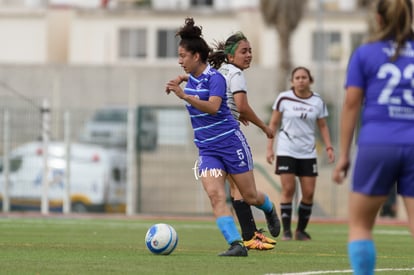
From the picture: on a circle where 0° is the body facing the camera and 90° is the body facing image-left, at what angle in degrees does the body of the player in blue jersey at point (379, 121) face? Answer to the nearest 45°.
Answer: approximately 180°

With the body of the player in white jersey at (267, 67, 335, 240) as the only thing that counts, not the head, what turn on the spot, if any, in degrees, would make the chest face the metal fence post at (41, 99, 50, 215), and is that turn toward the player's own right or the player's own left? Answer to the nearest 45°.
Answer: approximately 135° to the player's own right

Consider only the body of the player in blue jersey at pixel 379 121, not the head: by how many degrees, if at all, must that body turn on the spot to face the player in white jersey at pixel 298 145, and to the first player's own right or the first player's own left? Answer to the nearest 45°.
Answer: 0° — they already face them

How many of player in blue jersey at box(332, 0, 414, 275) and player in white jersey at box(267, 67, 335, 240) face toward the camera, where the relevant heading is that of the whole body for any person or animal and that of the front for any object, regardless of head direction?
1

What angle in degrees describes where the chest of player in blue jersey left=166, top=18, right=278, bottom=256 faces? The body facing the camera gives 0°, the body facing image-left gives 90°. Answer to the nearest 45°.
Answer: approximately 45°

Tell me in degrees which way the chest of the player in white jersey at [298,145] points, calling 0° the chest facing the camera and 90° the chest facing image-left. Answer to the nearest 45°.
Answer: approximately 0°
